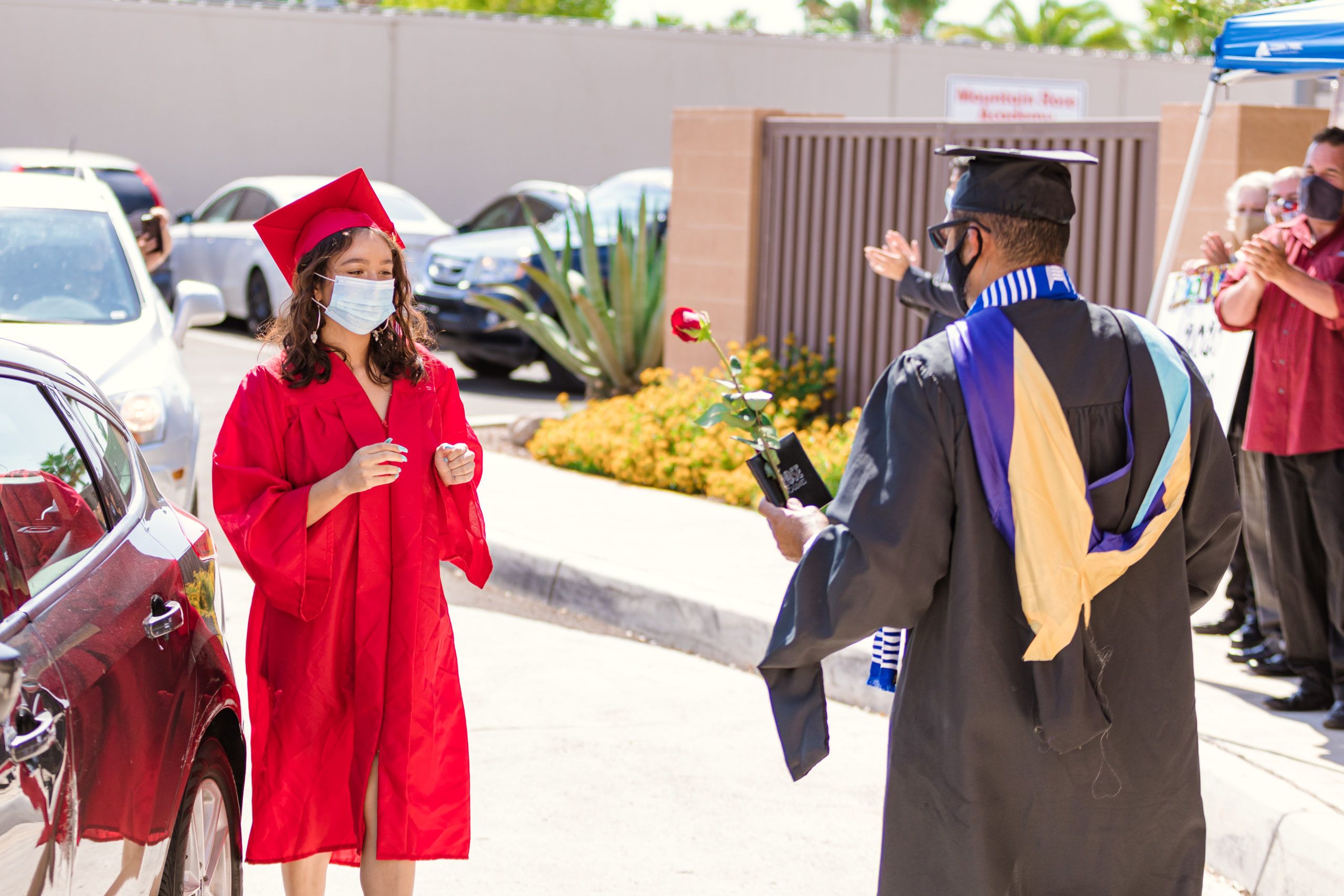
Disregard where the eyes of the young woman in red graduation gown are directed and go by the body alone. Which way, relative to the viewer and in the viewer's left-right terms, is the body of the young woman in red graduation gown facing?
facing the viewer and to the right of the viewer

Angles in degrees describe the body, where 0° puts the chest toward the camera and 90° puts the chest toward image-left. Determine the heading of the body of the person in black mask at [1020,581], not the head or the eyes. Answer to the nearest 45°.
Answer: approximately 135°

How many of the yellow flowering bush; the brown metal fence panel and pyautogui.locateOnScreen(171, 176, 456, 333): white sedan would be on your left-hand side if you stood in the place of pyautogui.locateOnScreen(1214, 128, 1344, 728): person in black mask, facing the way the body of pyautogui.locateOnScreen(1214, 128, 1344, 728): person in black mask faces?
0

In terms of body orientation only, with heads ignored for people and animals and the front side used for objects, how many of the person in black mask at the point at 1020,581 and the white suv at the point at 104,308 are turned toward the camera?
1

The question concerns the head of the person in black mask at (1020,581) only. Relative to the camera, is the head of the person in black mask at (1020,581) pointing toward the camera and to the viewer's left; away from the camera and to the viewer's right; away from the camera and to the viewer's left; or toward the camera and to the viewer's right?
away from the camera and to the viewer's left

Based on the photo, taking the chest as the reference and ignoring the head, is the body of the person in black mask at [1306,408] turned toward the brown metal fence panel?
no

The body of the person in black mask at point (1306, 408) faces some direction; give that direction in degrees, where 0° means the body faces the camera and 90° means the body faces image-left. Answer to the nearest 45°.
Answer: approximately 45°

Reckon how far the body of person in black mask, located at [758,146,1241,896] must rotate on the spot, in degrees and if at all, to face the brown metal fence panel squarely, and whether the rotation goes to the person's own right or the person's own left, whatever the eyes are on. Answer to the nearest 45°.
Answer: approximately 45° to the person's own right

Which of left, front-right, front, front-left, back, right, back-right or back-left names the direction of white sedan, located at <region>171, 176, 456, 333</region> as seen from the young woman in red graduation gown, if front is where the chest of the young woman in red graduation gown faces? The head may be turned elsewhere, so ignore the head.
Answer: back-left

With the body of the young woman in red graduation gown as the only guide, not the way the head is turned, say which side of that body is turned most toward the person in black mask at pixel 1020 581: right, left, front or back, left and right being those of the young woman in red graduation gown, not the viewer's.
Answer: front

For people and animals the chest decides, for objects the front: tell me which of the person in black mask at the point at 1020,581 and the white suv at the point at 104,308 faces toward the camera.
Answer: the white suv

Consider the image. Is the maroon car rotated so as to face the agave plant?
no

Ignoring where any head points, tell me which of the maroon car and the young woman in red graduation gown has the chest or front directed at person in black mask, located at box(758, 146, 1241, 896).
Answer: the young woman in red graduation gown

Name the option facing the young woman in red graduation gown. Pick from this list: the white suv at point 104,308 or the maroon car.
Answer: the white suv

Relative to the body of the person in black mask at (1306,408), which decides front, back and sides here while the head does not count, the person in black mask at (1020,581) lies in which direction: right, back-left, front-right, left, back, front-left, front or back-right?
front-left

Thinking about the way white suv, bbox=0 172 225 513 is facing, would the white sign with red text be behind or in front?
behind

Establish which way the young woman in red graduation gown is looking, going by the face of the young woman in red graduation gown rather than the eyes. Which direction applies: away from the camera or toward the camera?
toward the camera

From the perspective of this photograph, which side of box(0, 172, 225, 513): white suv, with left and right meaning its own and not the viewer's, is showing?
front
